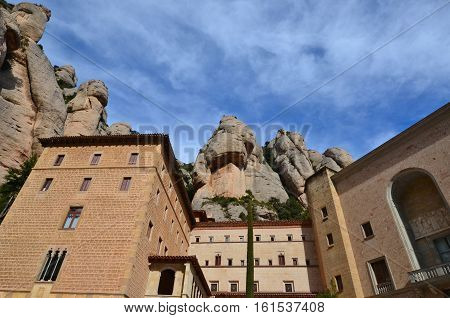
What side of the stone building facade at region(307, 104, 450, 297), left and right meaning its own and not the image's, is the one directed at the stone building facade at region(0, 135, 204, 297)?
front

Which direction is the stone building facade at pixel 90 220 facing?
toward the camera

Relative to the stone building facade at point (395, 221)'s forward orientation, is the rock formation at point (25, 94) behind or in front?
in front

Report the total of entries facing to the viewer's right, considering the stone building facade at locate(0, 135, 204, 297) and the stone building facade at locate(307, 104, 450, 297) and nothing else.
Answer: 0

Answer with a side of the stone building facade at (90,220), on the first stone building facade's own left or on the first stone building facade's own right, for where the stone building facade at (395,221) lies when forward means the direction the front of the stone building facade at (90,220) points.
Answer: on the first stone building facade's own left

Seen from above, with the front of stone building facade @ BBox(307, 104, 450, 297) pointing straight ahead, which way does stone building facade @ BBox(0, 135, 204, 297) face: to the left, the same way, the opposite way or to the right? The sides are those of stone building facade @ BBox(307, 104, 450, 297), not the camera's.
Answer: to the left

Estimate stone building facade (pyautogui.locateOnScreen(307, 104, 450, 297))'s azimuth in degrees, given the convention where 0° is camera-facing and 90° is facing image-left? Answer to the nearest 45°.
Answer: approximately 45°
